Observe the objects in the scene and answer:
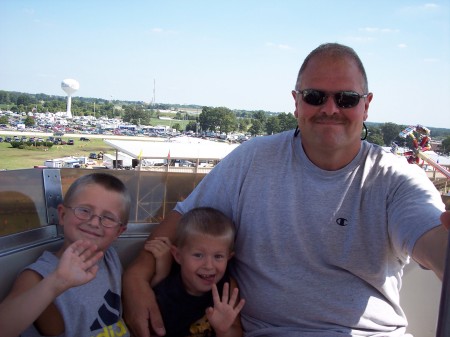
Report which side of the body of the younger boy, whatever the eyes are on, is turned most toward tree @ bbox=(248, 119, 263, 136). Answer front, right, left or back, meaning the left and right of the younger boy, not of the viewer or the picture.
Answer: back

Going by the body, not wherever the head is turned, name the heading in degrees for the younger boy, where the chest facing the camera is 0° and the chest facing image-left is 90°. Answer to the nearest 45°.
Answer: approximately 0°

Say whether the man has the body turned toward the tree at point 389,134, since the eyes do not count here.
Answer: no

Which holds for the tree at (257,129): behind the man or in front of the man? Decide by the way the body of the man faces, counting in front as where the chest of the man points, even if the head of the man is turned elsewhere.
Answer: behind

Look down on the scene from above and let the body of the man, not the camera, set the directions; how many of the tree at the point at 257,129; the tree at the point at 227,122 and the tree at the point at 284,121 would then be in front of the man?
0

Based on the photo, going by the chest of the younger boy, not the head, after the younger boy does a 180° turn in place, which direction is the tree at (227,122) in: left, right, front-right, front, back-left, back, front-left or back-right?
front

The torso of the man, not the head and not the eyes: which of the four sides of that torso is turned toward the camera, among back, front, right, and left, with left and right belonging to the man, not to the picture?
front

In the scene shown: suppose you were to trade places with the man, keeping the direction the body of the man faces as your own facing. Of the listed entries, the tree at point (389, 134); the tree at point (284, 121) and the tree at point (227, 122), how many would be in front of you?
0

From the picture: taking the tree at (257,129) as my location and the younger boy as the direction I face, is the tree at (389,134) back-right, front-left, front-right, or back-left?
front-left

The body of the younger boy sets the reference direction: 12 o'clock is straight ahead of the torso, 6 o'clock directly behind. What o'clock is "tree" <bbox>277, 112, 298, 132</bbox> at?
The tree is roughly at 7 o'clock from the younger boy.

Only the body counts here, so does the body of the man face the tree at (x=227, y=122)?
no

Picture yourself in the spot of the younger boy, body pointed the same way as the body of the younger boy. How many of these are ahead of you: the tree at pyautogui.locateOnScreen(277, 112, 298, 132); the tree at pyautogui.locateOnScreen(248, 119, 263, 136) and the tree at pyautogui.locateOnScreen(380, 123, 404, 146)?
0

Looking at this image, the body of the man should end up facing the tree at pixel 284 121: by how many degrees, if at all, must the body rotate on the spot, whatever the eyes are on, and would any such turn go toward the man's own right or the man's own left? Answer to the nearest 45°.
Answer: approximately 180°

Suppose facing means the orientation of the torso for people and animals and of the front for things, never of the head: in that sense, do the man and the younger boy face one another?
no

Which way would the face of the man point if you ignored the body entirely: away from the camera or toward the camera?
toward the camera

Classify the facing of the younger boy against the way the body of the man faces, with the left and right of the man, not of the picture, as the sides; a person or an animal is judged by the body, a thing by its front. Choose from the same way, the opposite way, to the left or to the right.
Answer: the same way

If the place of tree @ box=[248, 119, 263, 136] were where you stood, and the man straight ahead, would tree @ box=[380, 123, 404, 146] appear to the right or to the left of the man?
left

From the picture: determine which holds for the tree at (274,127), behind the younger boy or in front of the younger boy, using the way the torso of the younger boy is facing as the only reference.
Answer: behind
